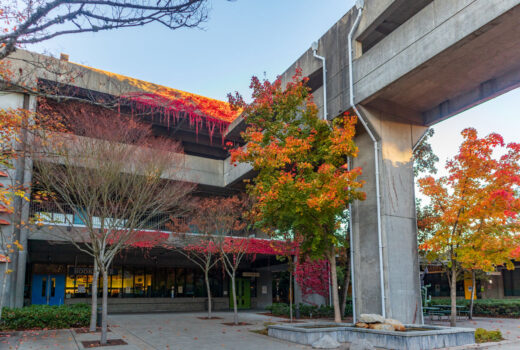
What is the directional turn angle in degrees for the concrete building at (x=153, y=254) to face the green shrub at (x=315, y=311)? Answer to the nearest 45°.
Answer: approximately 45° to its left

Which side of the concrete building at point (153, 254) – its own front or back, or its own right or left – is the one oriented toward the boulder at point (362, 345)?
front

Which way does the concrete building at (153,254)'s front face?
toward the camera

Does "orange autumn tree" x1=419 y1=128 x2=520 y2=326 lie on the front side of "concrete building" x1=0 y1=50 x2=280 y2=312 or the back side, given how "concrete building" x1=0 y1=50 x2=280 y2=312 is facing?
on the front side

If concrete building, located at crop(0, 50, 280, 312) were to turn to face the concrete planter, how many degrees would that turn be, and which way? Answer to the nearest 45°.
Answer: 0° — it already faces it

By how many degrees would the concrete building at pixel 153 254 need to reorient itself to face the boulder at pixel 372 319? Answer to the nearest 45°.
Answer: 0° — it already faces it

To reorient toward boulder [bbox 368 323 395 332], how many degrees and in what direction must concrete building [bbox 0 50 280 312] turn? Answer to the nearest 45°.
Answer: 0° — it already faces it
